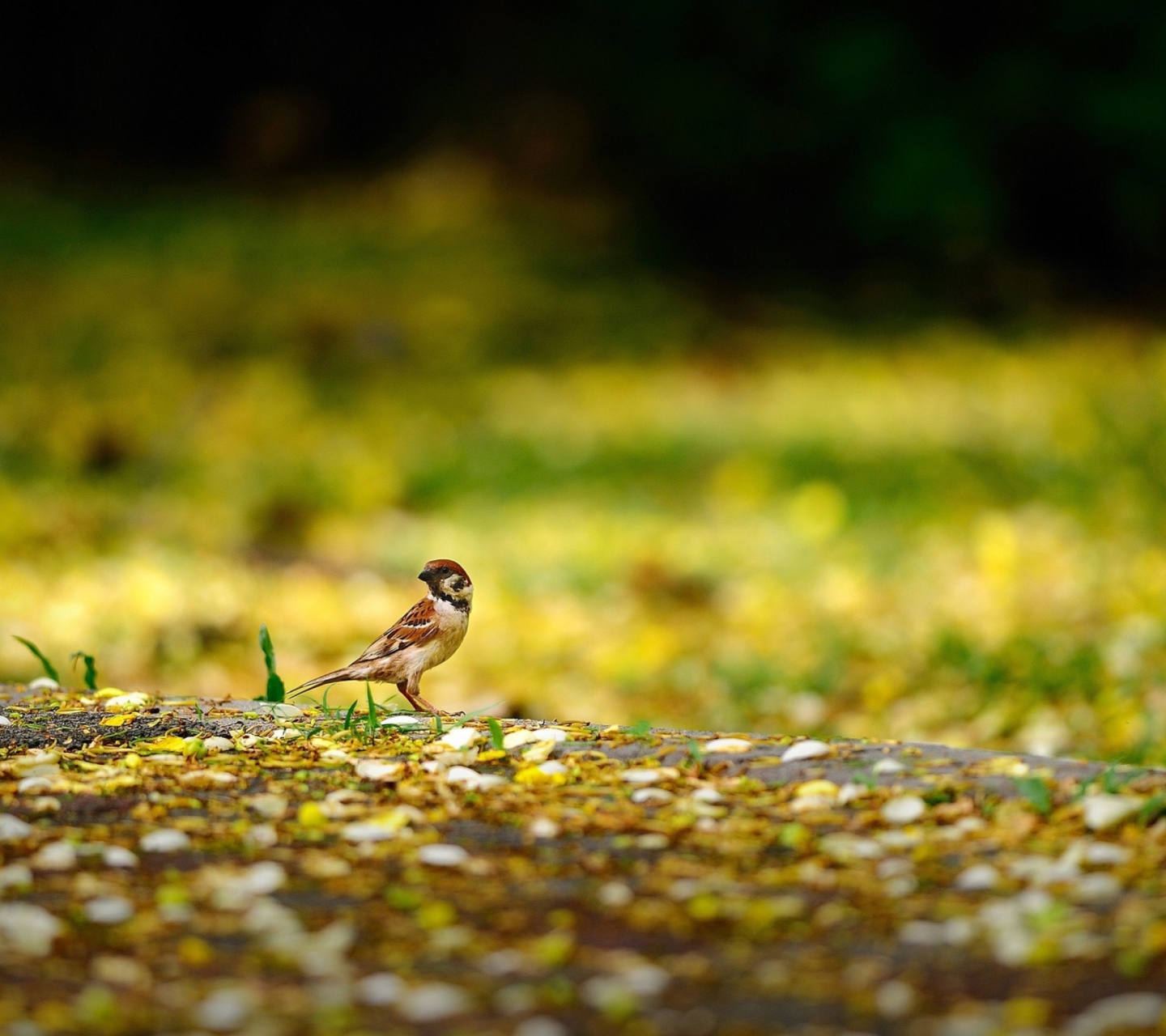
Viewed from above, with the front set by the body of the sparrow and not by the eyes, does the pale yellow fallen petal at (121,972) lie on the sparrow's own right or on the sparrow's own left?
on the sparrow's own right

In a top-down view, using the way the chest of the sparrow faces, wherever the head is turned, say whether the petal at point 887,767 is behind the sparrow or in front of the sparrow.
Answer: in front

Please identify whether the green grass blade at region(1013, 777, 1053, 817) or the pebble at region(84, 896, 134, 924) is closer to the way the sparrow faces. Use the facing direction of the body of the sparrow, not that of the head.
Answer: the green grass blade

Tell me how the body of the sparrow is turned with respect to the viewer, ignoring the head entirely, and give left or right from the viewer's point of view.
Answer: facing to the right of the viewer

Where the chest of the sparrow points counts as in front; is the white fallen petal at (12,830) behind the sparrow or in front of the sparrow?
behind

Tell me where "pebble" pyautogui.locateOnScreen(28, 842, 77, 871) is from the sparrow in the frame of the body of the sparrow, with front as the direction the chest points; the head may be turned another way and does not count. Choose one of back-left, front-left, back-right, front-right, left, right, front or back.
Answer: back-right

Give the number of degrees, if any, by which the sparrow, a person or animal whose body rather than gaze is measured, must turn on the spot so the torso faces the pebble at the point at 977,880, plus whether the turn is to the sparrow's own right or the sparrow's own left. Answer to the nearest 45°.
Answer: approximately 45° to the sparrow's own right

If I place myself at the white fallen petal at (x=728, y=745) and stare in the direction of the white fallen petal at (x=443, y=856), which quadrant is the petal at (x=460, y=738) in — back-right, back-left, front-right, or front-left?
front-right

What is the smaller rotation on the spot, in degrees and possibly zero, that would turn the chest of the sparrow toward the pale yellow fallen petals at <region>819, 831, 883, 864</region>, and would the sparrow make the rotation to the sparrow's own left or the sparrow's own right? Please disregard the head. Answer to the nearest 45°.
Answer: approximately 45° to the sparrow's own right

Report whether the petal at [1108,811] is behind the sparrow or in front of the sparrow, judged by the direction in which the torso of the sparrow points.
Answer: in front
